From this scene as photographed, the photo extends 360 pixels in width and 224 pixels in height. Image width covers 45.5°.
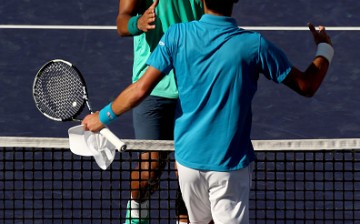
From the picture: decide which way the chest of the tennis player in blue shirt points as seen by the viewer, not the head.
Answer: away from the camera
